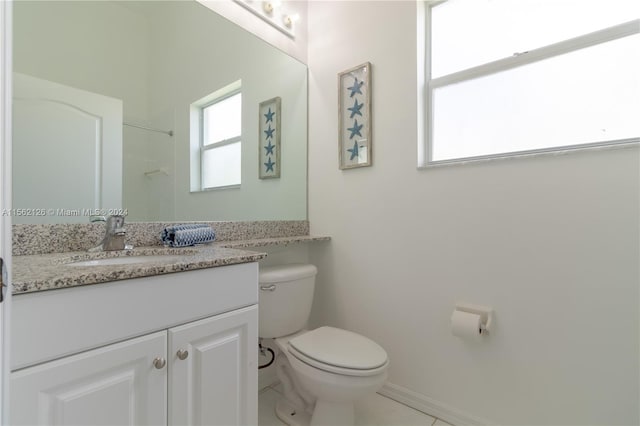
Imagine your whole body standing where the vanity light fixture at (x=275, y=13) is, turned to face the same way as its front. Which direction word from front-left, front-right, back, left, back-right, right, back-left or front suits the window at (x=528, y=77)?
front

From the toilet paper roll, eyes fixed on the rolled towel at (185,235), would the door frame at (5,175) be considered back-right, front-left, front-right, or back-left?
front-left

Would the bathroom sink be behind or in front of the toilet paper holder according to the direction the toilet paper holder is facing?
in front

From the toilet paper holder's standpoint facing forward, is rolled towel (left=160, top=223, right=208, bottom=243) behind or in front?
in front

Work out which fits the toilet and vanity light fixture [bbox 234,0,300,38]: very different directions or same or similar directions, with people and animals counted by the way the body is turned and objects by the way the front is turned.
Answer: same or similar directions

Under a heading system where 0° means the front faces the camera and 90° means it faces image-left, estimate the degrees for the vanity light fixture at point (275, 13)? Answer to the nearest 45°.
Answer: approximately 315°

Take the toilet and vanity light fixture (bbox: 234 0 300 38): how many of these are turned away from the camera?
0

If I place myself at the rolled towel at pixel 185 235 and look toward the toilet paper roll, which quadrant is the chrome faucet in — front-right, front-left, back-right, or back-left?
back-right

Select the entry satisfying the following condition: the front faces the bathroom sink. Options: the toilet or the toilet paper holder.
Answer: the toilet paper holder

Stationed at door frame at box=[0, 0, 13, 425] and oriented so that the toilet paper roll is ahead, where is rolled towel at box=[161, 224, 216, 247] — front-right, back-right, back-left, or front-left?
front-left

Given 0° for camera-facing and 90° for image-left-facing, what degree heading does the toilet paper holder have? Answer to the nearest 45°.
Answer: approximately 45°
